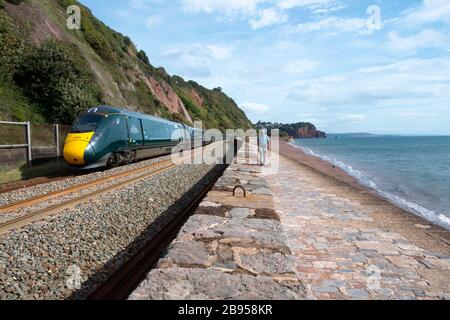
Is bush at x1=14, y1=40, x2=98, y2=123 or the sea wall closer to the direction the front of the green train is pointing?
the sea wall

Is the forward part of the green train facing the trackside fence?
no

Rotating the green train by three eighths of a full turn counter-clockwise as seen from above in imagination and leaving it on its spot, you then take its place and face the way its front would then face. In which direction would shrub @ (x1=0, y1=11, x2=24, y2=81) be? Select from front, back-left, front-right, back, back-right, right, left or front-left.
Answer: back-left

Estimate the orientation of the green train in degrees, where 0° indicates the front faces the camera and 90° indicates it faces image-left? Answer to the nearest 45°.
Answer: approximately 45°

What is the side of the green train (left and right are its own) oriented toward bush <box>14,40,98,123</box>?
right
